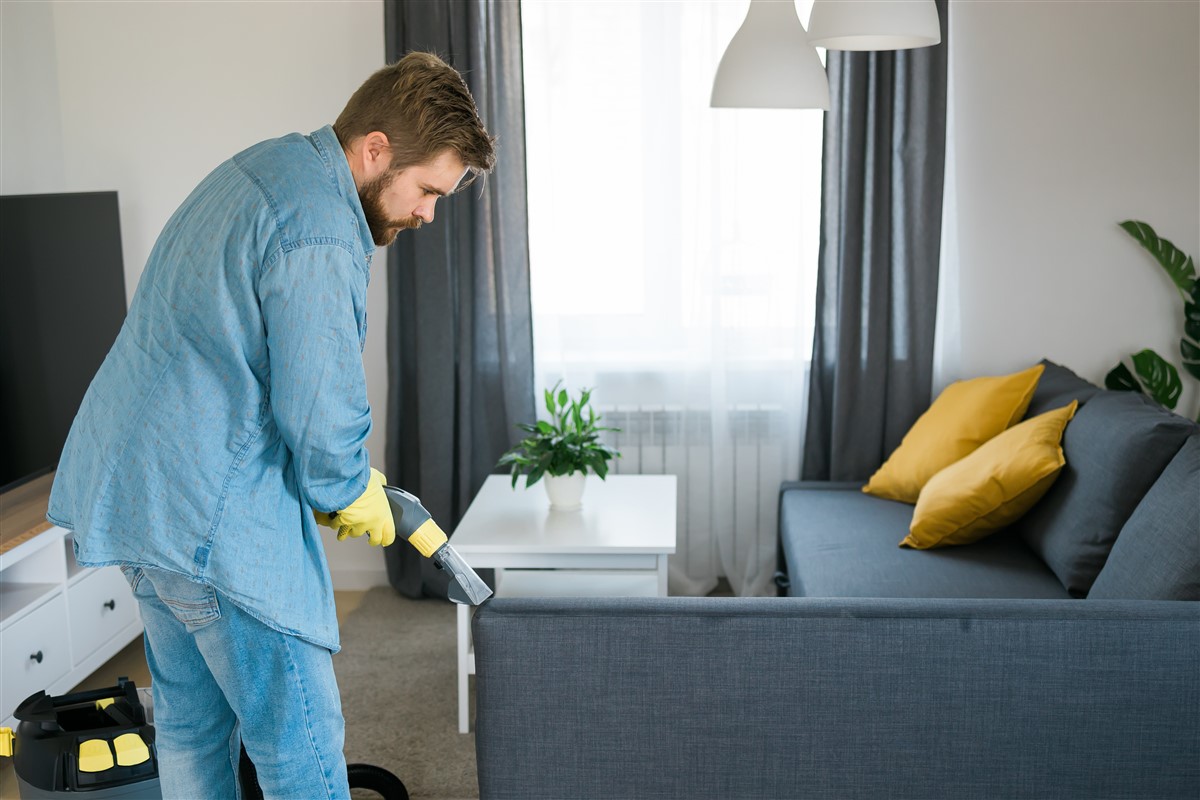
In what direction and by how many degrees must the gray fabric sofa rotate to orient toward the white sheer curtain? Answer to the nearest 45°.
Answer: approximately 90° to its right

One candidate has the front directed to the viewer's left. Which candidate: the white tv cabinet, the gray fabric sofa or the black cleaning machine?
the gray fabric sofa

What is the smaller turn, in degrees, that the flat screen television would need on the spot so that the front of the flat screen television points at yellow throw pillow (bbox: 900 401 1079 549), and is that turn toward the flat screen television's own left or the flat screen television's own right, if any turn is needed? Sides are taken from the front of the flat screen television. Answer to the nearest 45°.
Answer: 0° — it already faces it

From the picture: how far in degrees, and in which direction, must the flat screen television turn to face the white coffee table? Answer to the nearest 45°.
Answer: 0° — it already faces it

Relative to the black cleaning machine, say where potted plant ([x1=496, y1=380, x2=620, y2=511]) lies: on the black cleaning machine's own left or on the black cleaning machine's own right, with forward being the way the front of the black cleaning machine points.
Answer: on the black cleaning machine's own left

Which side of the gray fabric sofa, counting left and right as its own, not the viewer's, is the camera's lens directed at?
left

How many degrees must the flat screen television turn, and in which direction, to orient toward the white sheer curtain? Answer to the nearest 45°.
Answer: approximately 45° to its left
